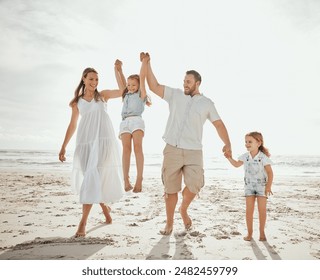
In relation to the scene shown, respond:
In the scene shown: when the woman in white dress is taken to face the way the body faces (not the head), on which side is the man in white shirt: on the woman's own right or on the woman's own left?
on the woman's own left

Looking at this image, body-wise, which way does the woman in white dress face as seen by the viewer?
toward the camera

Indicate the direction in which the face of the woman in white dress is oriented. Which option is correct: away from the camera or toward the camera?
toward the camera
